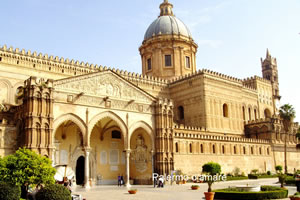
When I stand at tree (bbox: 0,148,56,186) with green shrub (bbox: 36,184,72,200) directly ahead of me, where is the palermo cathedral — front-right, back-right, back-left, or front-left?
back-left

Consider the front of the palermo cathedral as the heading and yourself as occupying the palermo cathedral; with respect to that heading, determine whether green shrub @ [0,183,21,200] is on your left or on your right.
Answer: on your right

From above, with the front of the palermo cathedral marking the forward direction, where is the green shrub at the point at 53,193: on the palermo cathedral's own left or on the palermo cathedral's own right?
on the palermo cathedral's own right

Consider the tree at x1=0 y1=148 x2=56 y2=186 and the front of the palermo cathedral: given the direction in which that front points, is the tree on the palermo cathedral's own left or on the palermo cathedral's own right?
on the palermo cathedral's own right
